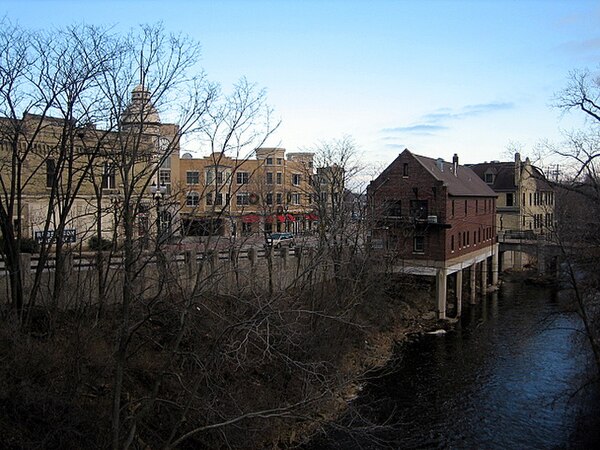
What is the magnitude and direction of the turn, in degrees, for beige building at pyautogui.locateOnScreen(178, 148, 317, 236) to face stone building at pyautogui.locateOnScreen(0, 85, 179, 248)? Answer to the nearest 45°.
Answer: approximately 45° to its right

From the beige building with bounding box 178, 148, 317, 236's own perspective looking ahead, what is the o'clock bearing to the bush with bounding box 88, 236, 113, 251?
The bush is roughly at 2 o'clock from the beige building.

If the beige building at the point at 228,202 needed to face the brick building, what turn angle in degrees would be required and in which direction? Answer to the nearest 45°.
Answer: approximately 45° to its left

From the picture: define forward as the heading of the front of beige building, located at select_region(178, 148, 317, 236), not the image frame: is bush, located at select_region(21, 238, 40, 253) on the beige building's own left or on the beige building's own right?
on the beige building's own right

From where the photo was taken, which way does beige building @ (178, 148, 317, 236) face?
toward the camera
